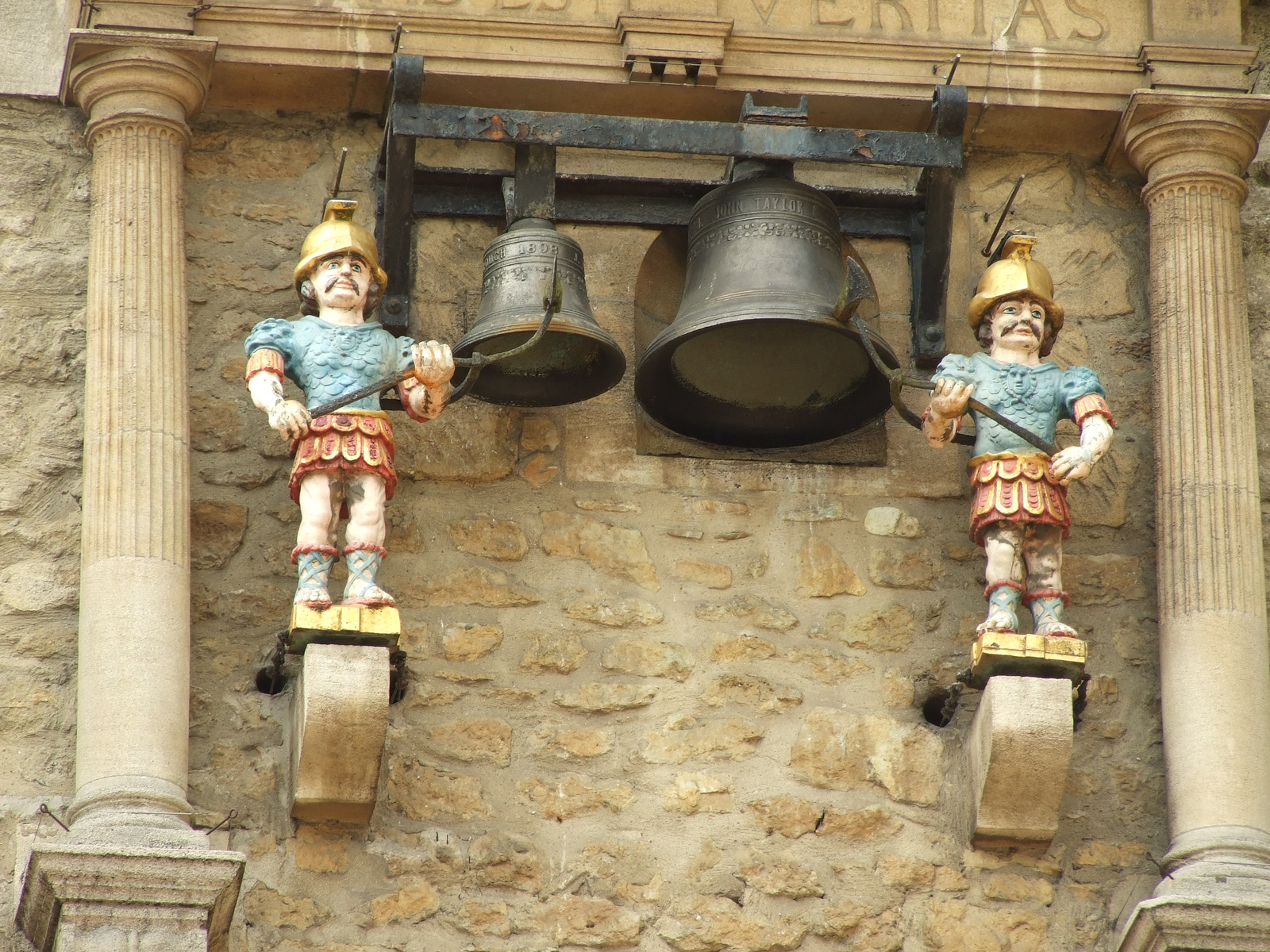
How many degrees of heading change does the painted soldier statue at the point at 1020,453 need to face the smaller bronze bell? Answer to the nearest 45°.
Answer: approximately 90° to its right

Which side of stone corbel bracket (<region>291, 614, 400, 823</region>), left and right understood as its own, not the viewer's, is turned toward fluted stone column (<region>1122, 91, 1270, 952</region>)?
left

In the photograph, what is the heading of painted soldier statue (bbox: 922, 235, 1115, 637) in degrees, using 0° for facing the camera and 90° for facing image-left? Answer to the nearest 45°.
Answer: approximately 0°

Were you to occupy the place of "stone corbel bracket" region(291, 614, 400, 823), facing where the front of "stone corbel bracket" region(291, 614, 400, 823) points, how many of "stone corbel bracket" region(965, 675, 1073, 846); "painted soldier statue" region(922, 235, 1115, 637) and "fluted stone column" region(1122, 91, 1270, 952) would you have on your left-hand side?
3

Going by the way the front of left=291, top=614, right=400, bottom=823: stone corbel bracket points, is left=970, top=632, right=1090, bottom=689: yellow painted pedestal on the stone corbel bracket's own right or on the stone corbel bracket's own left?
on the stone corbel bracket's own left
